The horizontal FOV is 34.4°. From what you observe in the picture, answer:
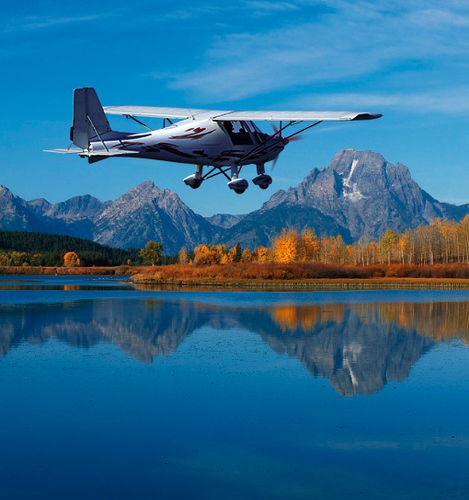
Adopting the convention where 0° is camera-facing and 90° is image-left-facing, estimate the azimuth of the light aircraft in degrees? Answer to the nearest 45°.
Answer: approximately 225°
